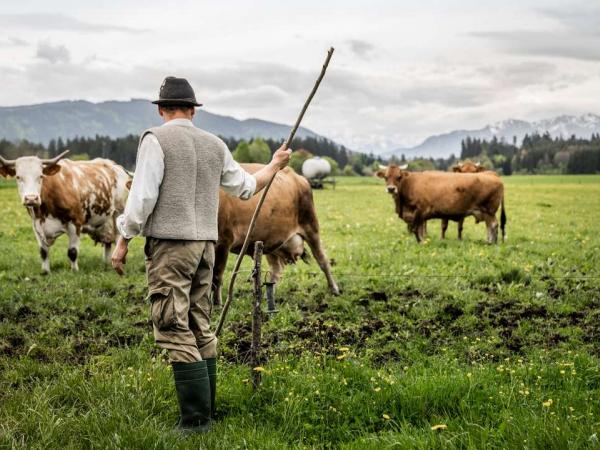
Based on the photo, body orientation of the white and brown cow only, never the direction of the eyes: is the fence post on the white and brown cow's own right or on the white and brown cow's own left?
on the white and brown cow's own left

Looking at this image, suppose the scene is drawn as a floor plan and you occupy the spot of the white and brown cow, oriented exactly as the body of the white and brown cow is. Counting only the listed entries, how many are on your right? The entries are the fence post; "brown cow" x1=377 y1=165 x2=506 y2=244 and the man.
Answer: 0

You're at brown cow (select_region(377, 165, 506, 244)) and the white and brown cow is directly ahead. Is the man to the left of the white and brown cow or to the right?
left

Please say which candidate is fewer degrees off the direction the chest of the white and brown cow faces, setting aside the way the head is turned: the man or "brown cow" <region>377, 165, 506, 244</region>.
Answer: the man

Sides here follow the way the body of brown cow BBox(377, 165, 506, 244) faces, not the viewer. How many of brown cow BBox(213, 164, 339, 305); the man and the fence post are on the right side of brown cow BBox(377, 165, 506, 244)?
0

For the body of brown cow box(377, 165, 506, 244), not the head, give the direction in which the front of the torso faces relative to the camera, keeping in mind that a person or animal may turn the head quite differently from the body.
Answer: to the viewer's left

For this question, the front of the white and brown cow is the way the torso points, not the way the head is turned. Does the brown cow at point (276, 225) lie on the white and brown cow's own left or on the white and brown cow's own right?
on the white and brown cow's own left

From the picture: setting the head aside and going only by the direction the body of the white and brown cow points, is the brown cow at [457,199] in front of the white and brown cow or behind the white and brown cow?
behind

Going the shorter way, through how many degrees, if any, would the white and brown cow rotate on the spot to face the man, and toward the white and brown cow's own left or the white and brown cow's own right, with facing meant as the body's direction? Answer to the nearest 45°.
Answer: approximately 45° to the white and brown cow's own left

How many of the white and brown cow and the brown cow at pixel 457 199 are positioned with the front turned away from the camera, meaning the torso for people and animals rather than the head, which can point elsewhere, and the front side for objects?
0

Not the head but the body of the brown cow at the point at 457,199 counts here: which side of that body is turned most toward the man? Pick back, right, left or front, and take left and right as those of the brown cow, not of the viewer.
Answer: left

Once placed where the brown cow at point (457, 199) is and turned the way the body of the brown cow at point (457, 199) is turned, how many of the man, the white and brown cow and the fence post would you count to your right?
0

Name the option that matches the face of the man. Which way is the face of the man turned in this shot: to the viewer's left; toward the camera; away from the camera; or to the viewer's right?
away from the camera

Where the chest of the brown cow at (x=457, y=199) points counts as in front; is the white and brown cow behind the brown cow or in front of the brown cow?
in front
